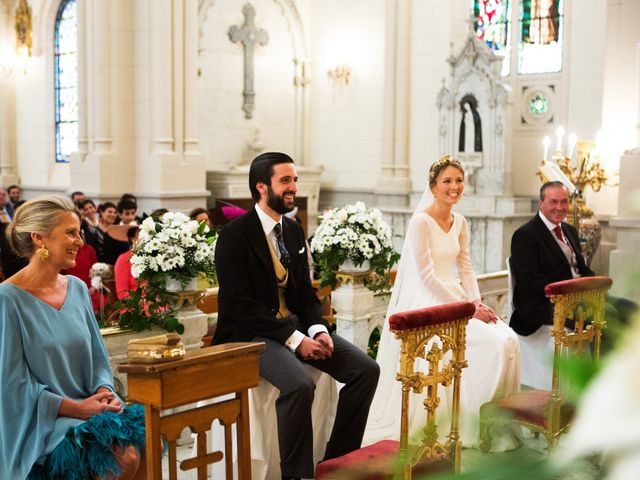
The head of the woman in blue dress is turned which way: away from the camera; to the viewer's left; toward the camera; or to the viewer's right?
to the viewer's right

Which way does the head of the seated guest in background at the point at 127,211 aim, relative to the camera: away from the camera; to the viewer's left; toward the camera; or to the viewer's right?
toward the camera

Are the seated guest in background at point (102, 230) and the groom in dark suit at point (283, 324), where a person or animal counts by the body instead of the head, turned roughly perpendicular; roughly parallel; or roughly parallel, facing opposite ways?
roughly parallel

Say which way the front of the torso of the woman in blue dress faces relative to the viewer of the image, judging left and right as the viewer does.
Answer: facing the viewer and to the right of the viewer

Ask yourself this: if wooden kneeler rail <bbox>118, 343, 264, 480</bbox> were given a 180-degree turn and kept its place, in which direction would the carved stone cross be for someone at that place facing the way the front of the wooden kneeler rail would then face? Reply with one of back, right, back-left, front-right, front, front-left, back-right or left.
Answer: front-right

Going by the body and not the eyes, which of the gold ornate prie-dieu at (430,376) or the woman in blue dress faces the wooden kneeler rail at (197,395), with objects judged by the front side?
the woman in blue dress

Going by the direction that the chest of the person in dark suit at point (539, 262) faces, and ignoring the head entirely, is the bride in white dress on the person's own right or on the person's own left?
on the person's own right

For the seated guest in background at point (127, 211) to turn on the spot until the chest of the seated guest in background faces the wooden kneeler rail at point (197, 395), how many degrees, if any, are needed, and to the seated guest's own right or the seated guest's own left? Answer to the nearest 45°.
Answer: approximately 45° to the seated guest's own right

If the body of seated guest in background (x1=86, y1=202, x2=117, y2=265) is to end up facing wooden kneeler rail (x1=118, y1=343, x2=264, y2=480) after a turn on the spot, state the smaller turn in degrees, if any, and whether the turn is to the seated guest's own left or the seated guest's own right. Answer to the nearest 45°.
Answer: approximately 45° to the seated guest's own right

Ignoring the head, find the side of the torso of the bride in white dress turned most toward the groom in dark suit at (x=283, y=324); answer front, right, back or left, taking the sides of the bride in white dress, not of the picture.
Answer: right

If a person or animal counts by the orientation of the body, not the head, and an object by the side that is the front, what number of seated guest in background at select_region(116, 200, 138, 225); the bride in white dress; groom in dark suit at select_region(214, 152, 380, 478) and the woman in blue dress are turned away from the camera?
0

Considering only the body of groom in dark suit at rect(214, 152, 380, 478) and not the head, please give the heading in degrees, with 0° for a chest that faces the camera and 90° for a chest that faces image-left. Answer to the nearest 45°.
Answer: approximately 315°

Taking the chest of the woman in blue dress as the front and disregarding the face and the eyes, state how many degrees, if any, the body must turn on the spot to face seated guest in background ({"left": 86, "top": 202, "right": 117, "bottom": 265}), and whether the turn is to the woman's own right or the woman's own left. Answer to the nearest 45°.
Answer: approximately 135° to the woman's own left

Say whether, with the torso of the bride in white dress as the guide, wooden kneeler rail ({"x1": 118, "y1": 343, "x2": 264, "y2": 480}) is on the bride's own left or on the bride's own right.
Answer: on the bride's own right

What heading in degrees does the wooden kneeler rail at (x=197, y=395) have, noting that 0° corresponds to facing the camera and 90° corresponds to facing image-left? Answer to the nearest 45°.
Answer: approximately 315°
